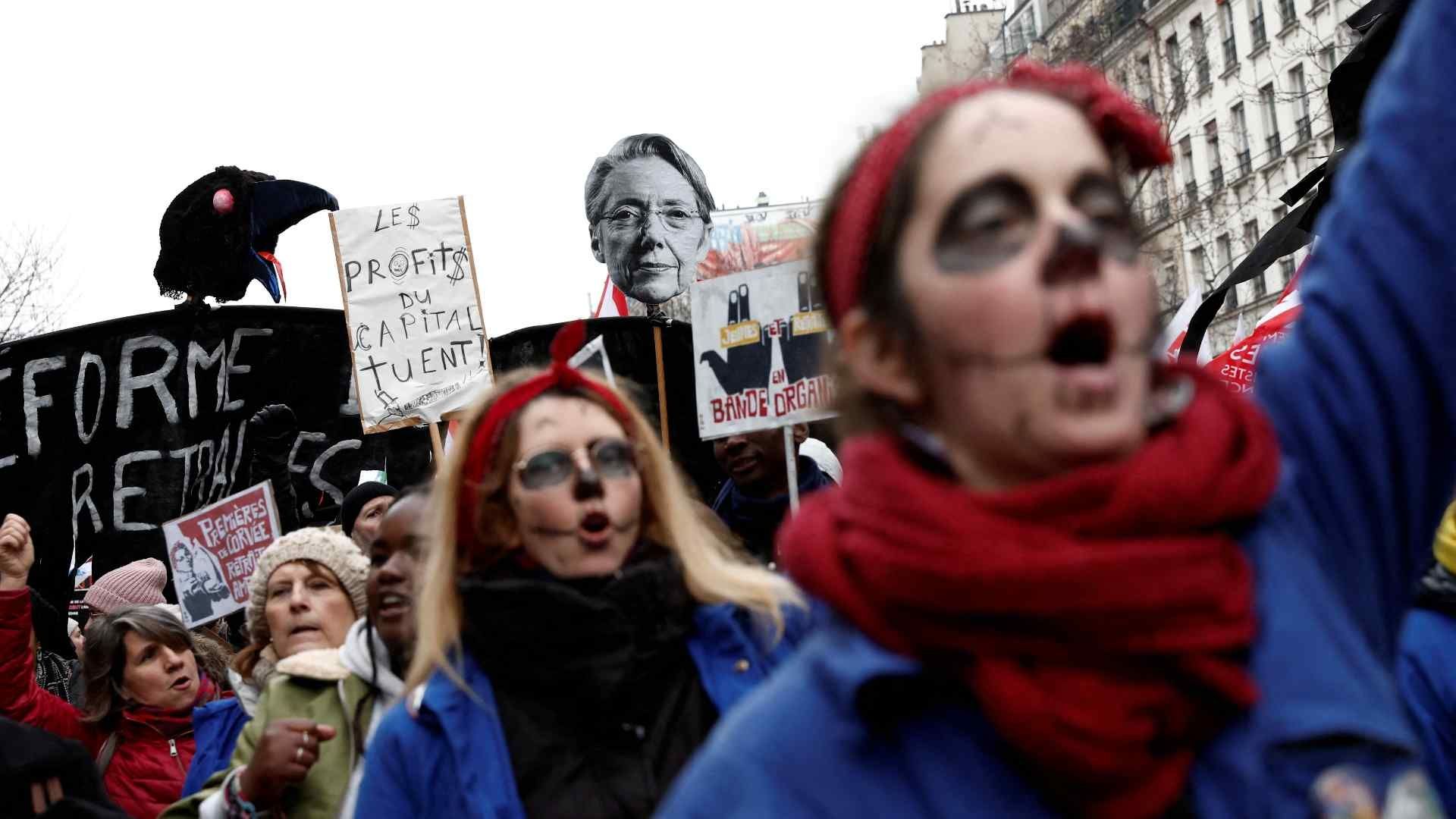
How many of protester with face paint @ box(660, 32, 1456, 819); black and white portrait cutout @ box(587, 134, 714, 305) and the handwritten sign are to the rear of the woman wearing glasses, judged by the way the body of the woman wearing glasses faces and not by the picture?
2

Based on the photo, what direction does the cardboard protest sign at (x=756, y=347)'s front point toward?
toward the camera

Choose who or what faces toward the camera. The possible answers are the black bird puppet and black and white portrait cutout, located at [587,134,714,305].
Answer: the black and white portrait cutout

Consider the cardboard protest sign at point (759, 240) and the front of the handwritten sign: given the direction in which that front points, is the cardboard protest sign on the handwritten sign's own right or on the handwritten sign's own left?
on the handwritten sign's own left

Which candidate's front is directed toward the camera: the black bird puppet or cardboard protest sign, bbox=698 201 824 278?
the cardboard protest sign

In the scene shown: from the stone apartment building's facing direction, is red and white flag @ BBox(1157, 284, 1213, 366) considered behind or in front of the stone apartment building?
in front

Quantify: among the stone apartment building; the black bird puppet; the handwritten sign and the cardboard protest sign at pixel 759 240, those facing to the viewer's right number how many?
1

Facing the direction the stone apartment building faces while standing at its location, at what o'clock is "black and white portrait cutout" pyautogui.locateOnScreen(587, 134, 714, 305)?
The black and white portrait cutout is roughly at 11 o'clock from the stone apartment building.

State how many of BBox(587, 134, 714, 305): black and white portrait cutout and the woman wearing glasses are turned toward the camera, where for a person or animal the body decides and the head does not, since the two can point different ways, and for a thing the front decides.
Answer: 2

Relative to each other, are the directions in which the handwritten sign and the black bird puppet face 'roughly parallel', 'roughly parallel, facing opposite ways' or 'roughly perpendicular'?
roughly perpendicular

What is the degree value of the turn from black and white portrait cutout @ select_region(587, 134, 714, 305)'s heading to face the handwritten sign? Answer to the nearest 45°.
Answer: approximately 45° to its right

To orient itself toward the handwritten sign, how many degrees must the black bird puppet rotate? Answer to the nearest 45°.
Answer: approximately 45° to its right

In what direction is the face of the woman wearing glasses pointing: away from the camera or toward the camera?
toward the camera

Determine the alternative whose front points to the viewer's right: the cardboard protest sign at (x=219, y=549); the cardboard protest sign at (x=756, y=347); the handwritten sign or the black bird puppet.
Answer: the black bird puppet

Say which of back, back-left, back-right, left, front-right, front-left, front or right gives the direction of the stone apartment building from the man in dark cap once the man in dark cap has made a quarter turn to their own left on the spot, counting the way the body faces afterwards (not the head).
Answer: front

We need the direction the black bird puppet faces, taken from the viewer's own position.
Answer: facing to the right of the viewer

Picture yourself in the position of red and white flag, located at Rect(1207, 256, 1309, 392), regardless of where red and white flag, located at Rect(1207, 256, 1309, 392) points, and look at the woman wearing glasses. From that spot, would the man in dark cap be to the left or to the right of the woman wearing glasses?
right
